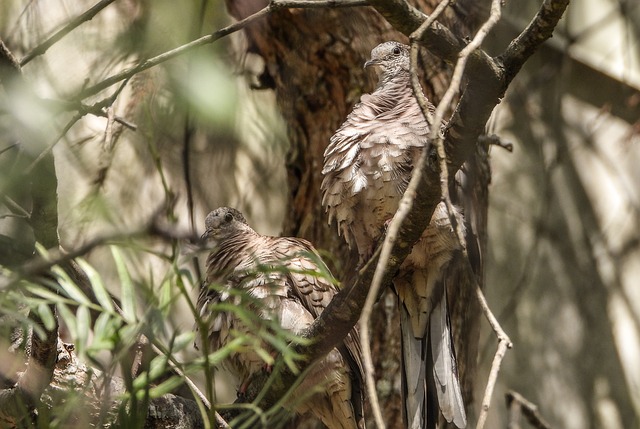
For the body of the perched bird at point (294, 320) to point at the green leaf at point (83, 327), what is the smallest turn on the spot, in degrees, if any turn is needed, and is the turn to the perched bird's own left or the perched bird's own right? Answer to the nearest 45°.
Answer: approximately 45° to the perched bird's own left

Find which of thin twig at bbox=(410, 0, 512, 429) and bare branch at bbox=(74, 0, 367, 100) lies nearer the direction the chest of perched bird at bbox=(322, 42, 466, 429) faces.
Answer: the bare branch
